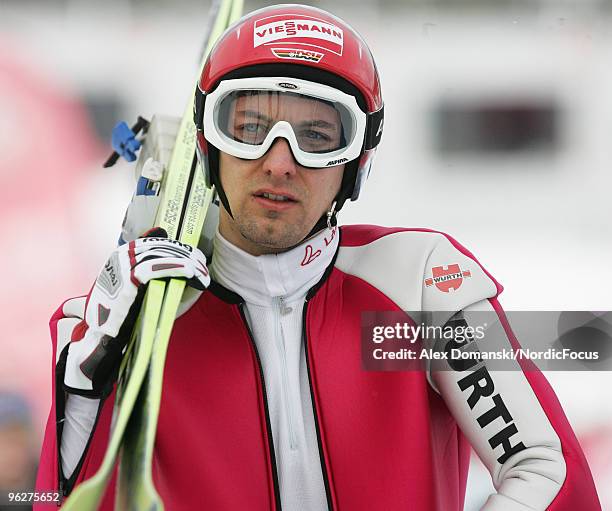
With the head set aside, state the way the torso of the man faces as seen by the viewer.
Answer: toward the camera
